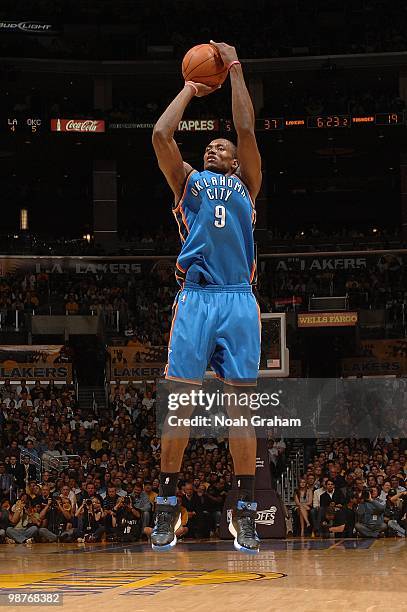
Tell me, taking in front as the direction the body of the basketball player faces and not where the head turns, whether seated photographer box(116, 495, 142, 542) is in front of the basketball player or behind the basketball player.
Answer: behind

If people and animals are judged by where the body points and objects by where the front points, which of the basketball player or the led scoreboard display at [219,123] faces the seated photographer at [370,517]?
the led scoreboard display

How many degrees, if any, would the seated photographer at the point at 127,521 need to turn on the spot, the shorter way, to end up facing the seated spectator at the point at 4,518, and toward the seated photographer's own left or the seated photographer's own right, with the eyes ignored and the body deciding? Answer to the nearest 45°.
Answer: approximately 90° to the seated photographer's own right

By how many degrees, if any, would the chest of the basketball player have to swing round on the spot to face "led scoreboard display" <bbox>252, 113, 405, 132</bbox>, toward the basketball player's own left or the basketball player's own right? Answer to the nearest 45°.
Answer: approximately 180°

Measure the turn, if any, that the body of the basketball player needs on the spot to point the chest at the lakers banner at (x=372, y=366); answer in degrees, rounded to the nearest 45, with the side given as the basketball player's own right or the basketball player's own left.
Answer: approximately 180°

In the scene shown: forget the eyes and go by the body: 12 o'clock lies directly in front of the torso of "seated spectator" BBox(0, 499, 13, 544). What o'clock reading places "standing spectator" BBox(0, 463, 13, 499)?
"standing spectator" BBox(0, 463, 13, 499) is roughly at 6 o'clock from "seated spectator" BBox(0, 499, 13, 544).

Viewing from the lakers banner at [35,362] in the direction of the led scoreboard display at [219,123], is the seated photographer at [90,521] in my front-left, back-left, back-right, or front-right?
back-right

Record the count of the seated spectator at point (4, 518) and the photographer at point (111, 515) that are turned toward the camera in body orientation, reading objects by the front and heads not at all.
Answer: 2
